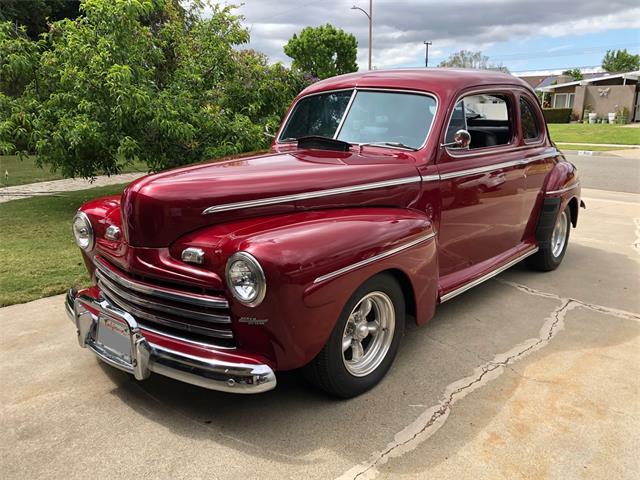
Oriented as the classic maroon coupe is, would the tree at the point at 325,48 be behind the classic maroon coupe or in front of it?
behind

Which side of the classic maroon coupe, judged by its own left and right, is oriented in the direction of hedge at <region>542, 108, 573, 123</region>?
back

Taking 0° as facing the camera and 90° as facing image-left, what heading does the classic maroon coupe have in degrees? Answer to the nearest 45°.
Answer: approximately 45°

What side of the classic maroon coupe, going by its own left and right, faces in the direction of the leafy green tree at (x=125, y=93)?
right

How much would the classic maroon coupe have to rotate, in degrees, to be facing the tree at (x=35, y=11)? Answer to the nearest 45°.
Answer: approximately 90° to its right

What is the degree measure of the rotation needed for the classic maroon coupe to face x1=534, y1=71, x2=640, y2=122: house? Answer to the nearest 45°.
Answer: approximately 180°
